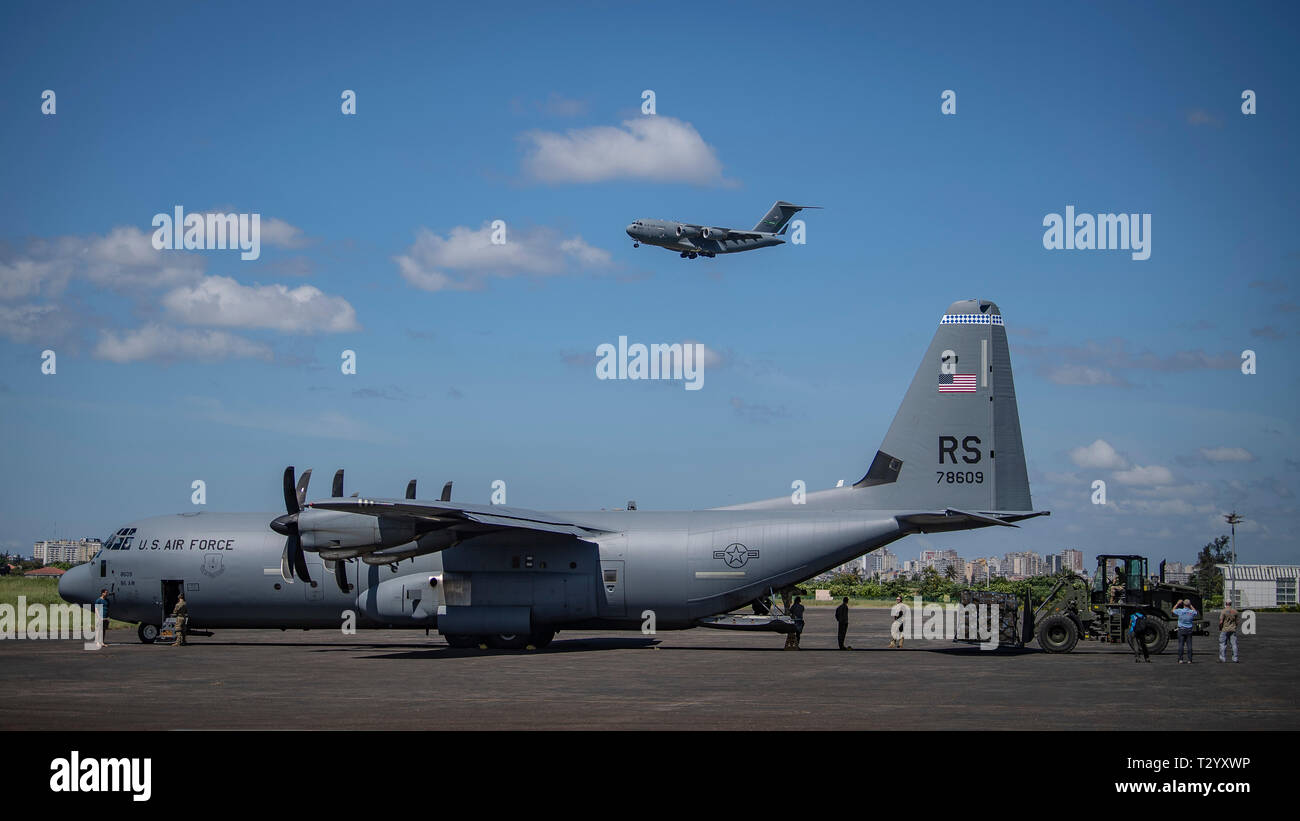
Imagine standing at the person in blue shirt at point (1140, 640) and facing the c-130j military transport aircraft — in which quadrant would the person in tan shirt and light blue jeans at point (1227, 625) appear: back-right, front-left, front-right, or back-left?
back-right

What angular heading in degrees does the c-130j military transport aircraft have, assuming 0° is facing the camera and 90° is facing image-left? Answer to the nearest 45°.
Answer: approximately 90°

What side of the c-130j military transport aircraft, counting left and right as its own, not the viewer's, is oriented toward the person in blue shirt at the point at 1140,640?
back

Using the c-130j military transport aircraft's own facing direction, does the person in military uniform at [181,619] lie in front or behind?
in front

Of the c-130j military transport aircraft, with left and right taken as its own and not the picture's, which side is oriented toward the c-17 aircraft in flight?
right

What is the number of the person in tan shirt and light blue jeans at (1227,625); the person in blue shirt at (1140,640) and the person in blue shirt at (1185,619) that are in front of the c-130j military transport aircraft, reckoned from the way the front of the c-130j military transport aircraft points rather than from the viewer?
0

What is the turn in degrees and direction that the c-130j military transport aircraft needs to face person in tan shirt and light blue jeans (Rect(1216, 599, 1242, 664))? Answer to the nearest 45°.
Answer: approximately 180°
